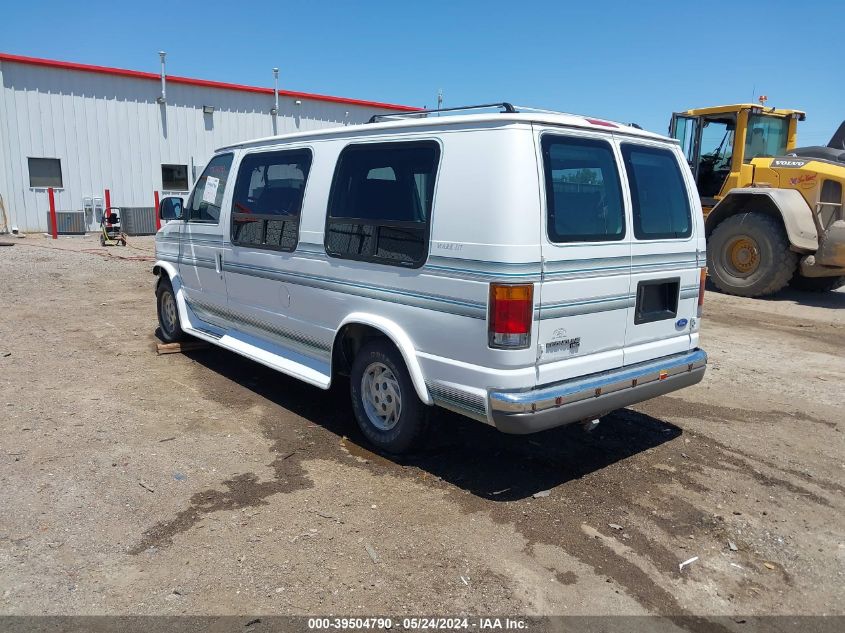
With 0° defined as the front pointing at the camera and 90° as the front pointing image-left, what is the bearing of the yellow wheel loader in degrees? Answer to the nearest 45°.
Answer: approximately 135°

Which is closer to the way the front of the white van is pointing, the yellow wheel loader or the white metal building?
the white metal building

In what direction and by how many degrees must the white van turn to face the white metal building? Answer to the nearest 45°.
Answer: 0° — it already faces it

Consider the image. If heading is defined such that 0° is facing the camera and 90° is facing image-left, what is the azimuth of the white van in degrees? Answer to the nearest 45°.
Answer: approximately 135°

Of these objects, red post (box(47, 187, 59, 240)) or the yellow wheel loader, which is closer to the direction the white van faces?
the red post

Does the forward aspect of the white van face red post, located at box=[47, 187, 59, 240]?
yes
